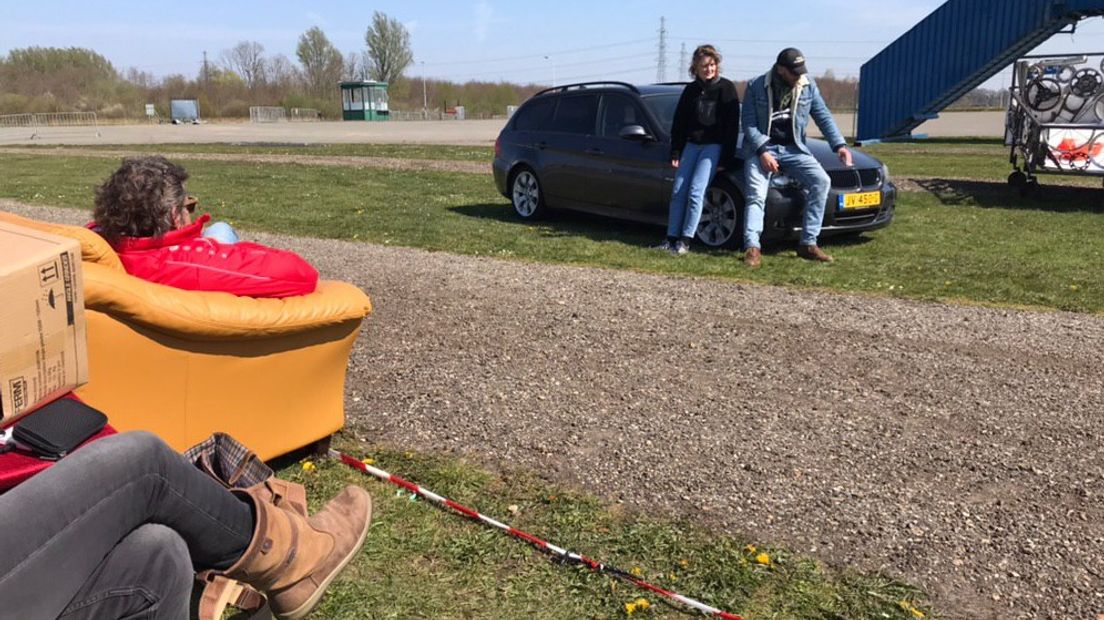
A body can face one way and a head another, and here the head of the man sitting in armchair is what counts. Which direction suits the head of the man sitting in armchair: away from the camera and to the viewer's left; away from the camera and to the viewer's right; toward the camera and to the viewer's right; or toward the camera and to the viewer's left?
away from the camera and to the viewer's right

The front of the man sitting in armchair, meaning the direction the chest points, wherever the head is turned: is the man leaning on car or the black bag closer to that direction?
the man leaning on car

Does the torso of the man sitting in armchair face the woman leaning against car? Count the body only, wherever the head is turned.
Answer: yes

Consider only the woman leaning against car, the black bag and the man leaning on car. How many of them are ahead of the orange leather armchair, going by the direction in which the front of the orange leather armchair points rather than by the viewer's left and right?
2

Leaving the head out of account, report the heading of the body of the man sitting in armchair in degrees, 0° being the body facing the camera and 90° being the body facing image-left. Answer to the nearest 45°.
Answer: approximately 225°

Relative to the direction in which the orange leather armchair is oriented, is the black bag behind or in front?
behind

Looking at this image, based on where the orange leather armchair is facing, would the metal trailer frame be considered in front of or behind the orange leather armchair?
in front

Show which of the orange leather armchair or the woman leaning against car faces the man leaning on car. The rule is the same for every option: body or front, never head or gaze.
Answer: the orange leather armchair

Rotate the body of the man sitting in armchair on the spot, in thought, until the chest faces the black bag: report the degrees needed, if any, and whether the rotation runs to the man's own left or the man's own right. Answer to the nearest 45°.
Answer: approximately 135° to the man's own right

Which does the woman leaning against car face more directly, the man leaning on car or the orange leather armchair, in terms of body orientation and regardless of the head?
the orange leather armchair

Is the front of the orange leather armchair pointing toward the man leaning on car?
yes
